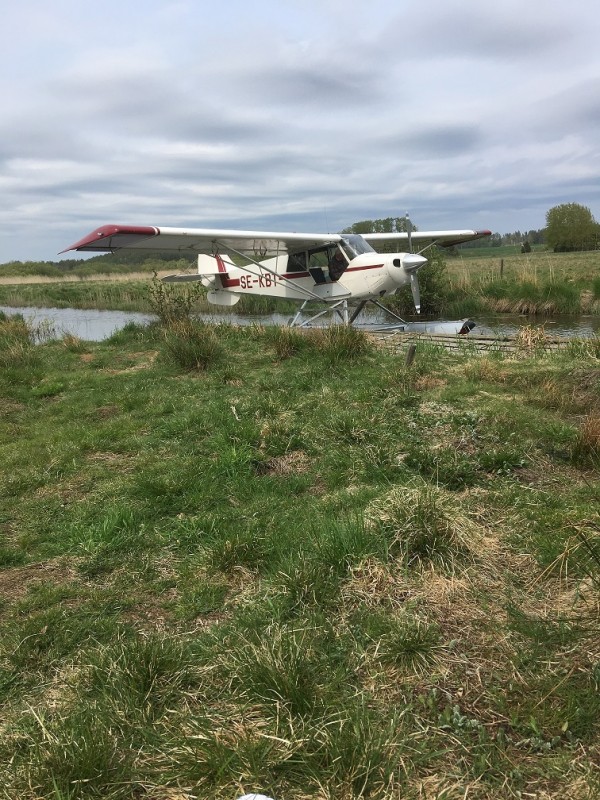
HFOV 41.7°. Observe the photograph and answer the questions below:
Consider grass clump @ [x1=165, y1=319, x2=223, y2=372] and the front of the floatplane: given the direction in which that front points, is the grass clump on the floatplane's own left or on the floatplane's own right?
on the floatplane's own right

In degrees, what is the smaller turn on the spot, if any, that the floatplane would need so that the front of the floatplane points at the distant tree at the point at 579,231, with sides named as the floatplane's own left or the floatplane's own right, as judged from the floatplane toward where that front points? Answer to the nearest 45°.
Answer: approximately 90° to the floatplane's own left

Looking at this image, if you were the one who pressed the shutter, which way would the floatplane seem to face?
facing the viewer and to the right of the viewer
